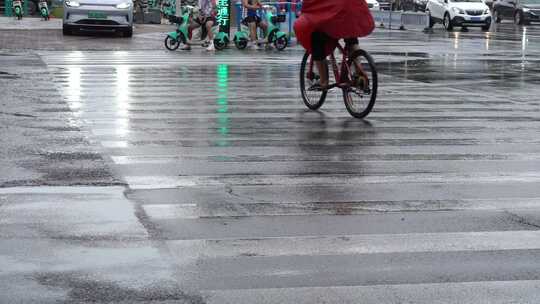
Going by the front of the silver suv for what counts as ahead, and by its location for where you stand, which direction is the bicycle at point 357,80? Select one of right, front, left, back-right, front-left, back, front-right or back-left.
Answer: front

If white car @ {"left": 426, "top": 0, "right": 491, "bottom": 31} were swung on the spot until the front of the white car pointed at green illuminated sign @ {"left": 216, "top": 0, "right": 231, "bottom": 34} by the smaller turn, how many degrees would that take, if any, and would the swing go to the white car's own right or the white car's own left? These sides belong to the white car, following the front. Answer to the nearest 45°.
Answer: approximately 45° to the white car's own right

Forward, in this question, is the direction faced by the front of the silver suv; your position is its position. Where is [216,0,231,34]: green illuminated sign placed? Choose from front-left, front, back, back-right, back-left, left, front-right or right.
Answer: front-left

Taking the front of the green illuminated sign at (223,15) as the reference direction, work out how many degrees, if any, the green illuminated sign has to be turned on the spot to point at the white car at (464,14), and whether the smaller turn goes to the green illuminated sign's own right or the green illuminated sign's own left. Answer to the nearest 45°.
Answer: approximately 135° to the green illuminated sign's own left

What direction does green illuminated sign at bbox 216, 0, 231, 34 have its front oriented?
toward the camera

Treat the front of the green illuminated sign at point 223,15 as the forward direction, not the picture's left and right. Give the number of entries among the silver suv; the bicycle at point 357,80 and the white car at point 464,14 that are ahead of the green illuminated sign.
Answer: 1

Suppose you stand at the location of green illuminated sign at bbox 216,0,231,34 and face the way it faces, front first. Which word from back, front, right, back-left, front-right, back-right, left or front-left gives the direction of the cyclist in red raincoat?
front

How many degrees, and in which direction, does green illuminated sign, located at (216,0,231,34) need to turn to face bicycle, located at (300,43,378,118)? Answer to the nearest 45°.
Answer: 0° — it already faces it

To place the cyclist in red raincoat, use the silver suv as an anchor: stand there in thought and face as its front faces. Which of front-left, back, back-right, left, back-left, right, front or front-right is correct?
front

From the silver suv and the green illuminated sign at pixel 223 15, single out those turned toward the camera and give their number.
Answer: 2

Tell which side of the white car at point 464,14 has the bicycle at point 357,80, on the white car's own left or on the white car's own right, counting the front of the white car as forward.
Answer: on the white car's own right

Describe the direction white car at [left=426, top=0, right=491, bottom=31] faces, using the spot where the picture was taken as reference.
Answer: facing the viewer and to the right of the viewer

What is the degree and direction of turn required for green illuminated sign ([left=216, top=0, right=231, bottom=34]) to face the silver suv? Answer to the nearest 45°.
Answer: approximately 135° to its right
